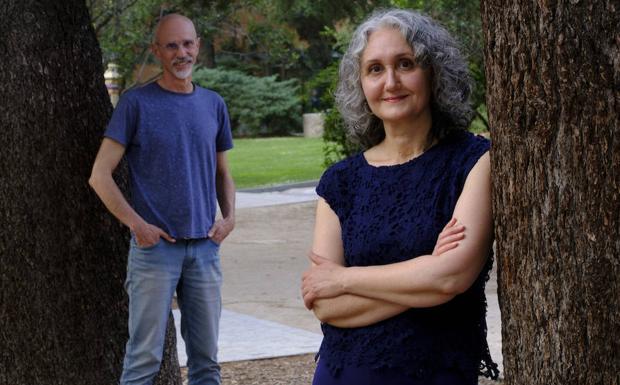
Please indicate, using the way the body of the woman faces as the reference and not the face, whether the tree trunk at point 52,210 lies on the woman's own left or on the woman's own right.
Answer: on the woman's own right

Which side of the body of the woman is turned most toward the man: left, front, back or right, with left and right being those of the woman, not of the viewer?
right

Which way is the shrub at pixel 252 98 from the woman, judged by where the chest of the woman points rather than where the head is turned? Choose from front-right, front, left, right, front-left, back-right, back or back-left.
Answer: back-right

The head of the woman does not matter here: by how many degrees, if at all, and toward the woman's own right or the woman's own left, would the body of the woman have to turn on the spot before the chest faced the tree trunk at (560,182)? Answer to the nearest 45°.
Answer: approximately 90° to the woman's own left

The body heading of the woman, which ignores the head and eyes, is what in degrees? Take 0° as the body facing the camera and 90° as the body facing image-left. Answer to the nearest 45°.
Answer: approximately 45°
